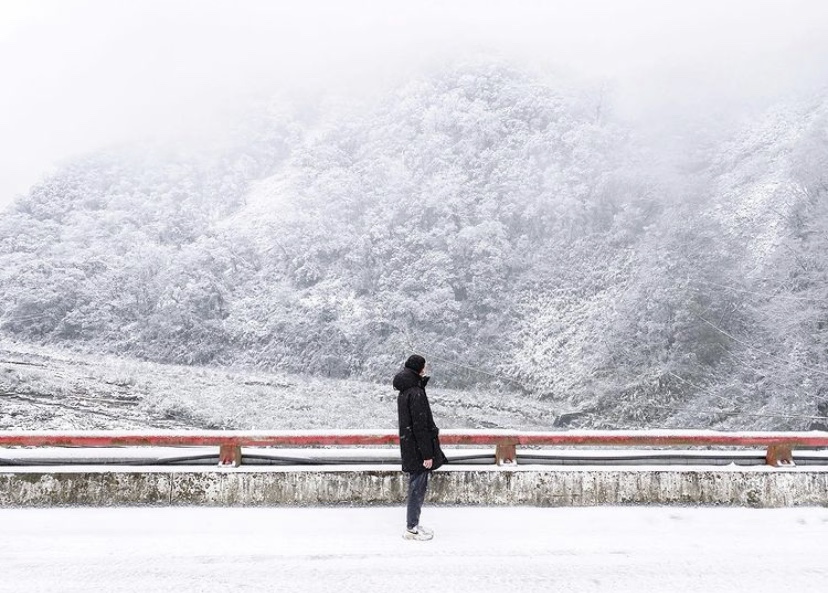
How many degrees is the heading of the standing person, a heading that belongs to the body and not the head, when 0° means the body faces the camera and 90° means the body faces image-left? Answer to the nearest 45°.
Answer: approximately 270°

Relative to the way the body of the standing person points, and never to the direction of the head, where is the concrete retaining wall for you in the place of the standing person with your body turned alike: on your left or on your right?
on your left
